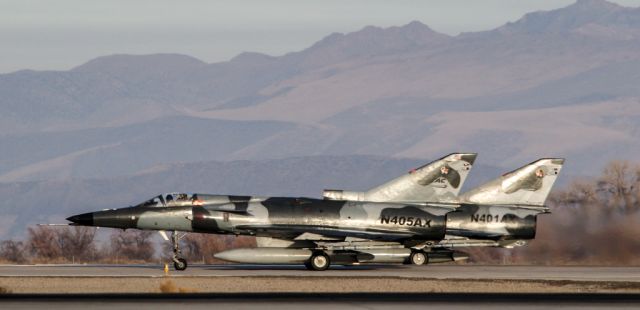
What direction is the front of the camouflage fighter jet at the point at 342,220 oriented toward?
to the viewer's left
